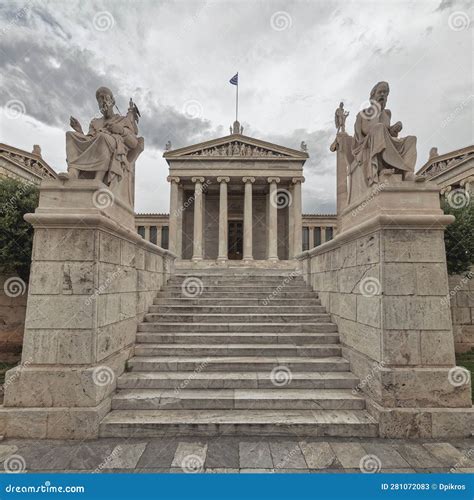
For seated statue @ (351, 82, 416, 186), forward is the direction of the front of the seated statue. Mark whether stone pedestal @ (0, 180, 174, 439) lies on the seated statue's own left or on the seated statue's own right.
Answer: on the seated statue's own right

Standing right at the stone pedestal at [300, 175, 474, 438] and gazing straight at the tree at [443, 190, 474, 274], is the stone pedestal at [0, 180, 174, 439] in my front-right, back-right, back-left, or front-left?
back-left

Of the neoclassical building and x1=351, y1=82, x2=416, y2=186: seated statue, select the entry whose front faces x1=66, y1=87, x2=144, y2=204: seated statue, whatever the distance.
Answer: the neoclassical building

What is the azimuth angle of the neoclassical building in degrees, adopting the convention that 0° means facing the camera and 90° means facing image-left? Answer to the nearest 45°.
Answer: approximately 0°

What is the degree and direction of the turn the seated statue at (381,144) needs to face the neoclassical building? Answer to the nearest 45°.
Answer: approximately 180°

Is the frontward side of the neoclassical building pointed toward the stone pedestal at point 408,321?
yes

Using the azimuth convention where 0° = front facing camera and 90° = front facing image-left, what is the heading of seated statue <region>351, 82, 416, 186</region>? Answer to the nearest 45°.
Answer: approximately 315°

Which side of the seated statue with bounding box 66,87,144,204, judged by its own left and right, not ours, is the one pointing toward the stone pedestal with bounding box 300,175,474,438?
left

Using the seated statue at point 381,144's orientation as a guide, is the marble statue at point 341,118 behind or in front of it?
behind

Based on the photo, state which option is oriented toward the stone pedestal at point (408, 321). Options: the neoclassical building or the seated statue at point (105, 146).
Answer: the neoclassical building
